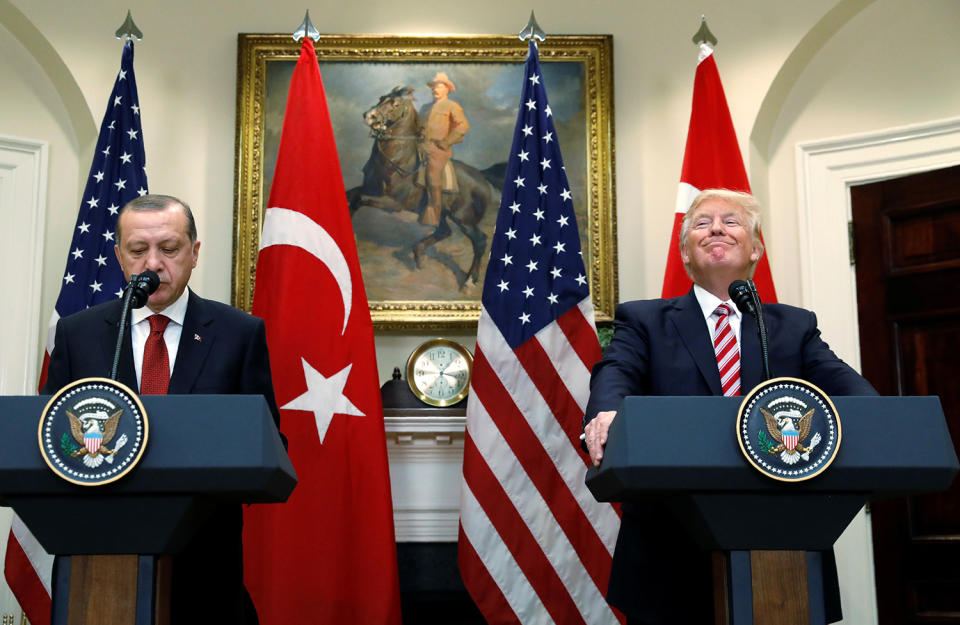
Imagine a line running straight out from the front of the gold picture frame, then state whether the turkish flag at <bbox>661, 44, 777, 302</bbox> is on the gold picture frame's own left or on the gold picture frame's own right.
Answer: on the gold picture frame's own left

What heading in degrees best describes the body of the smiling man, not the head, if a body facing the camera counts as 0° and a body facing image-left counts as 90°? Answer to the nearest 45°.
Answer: approximately 0°

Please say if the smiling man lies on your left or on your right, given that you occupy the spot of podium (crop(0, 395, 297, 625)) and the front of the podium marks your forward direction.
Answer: on your left

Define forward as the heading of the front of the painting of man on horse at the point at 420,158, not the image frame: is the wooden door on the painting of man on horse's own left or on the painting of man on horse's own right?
on the painting of man on horse's own left

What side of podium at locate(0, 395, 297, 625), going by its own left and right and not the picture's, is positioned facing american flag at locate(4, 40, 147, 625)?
back

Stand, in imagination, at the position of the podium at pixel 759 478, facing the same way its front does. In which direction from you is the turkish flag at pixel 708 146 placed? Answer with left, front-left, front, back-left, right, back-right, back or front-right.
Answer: back

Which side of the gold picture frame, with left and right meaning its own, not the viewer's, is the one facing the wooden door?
left

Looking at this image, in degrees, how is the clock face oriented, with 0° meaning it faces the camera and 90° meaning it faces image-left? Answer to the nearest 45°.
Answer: approximately 0°
